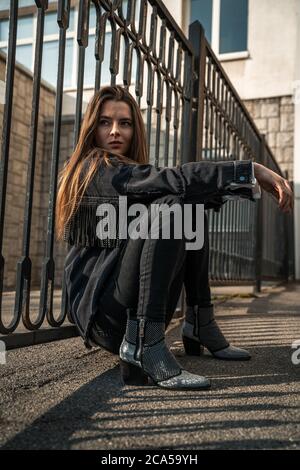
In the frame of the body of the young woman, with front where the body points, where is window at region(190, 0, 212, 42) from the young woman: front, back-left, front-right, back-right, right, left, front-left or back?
left

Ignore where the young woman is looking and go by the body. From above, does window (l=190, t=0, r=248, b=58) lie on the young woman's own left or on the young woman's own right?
on the young woman's own left
